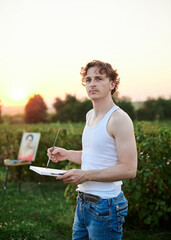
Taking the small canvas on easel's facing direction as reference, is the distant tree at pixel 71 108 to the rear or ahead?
to the rear

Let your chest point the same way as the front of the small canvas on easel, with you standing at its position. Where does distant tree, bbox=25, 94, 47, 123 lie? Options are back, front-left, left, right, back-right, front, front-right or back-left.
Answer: back-right

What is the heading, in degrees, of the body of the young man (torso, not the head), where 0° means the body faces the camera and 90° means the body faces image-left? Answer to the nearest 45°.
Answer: approximately 45°

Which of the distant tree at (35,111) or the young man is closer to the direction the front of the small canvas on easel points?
the young man

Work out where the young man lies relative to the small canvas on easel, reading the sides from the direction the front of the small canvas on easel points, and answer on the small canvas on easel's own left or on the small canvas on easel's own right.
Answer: on the small canvas on easel's own left

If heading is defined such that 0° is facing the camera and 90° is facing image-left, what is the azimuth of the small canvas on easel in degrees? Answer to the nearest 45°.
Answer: approximately 45°

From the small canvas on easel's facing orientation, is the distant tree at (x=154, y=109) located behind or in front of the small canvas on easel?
behind

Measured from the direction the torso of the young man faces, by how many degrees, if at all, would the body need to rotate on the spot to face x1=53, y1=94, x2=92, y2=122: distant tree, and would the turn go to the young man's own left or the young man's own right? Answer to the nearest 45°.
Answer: approximately 135° to the young man's own right

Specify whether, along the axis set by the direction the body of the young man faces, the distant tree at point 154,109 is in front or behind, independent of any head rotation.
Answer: behind
